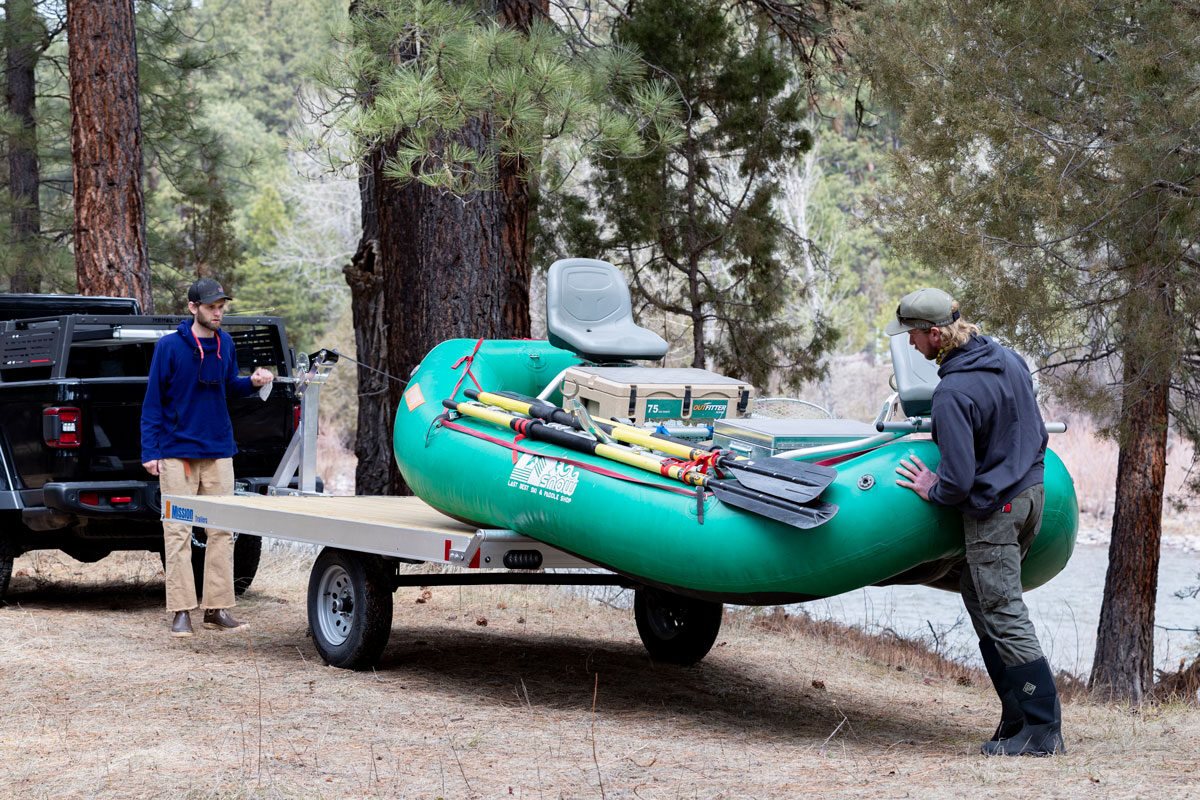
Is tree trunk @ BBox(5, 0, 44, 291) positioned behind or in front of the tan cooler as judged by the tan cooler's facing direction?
behind

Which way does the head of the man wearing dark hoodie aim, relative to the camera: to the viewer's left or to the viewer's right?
to the viewer's left

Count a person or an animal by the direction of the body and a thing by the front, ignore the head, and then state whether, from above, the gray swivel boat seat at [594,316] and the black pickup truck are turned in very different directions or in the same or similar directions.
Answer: very different directions

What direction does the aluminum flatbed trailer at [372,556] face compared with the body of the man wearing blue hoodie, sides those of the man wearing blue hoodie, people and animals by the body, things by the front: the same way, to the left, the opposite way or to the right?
the opposite way

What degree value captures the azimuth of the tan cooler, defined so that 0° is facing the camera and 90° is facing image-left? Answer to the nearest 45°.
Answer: approximately 315°

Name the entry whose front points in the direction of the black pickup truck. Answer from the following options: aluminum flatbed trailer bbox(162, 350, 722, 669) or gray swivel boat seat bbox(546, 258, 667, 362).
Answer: the aluminum flatbed trailer

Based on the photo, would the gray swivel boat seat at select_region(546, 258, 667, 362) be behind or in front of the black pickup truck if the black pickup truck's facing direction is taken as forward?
behind

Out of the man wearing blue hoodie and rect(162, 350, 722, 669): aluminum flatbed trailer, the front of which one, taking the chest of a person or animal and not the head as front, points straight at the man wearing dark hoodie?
the man wearing blue hoodie

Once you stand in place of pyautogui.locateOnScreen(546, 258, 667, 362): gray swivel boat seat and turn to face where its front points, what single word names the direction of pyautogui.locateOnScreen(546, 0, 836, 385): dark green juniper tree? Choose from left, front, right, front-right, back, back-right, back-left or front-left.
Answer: back-left

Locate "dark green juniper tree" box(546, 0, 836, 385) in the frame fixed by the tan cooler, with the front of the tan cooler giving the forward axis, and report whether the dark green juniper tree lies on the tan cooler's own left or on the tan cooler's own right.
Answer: on the tan cooler's own left
